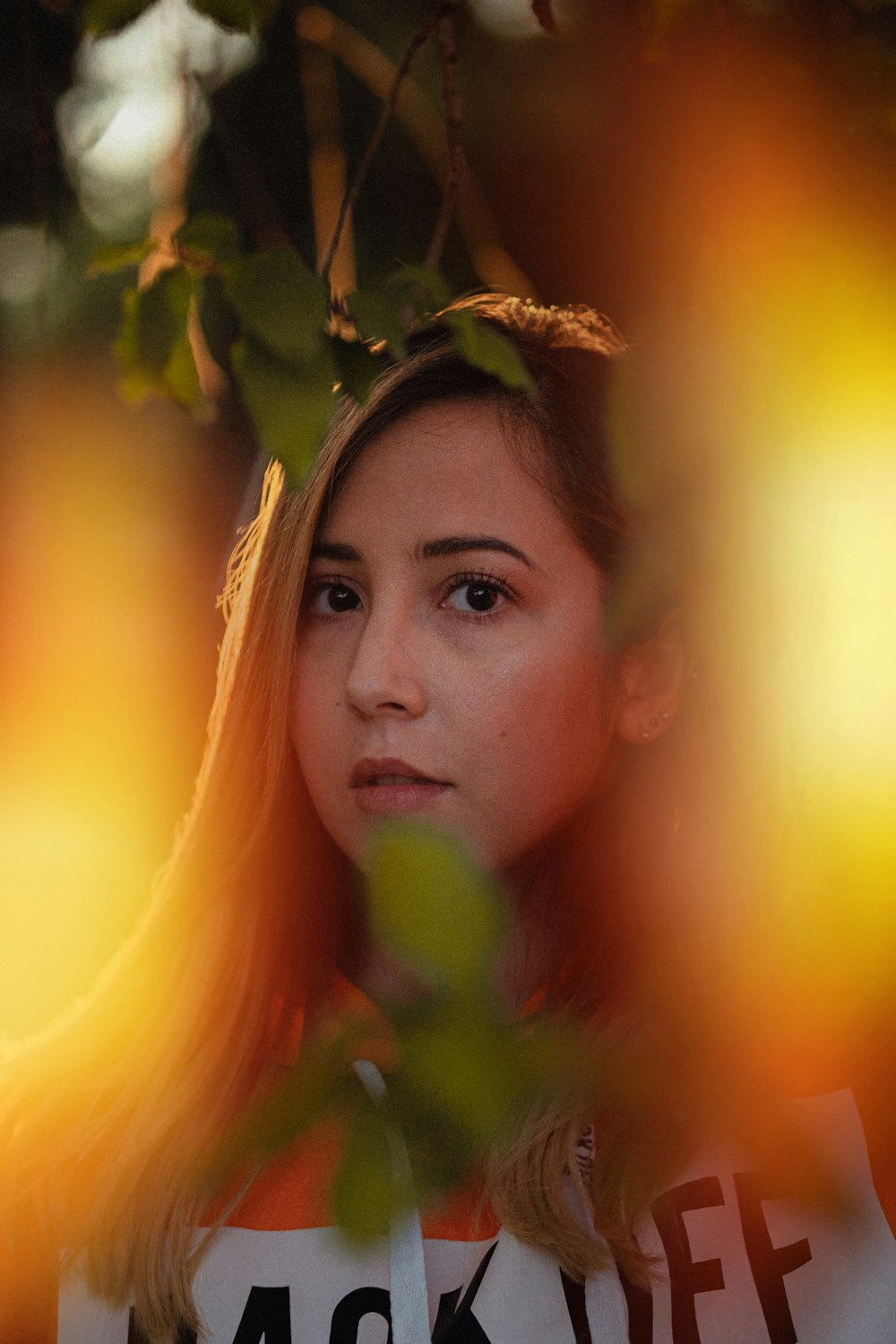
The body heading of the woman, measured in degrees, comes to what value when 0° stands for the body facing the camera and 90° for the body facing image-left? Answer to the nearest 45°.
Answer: approximately 0°

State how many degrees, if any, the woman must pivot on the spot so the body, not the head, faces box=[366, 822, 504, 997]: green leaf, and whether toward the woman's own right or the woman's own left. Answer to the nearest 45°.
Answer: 0° — they already face it

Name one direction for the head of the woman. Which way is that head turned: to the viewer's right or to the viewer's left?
to the viewer's left

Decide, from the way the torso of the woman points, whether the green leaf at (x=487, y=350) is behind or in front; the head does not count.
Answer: in front

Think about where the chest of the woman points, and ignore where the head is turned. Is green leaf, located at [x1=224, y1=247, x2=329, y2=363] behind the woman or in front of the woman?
in front

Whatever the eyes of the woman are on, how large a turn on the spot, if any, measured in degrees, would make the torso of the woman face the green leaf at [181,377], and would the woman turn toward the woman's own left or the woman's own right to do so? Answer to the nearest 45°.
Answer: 0° — they already face it

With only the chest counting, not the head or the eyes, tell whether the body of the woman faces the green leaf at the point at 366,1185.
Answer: yes
